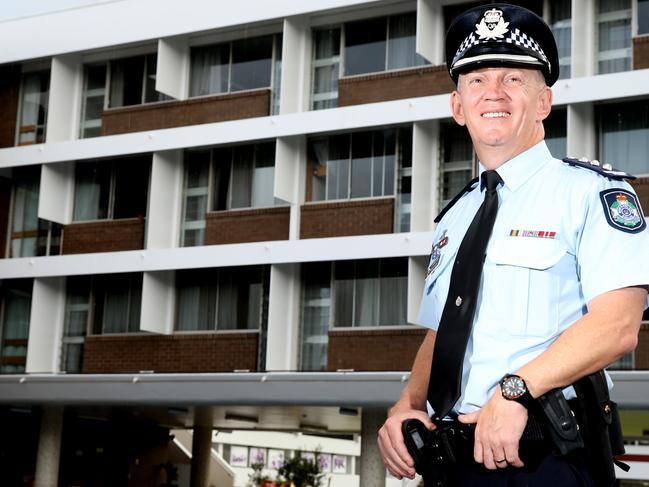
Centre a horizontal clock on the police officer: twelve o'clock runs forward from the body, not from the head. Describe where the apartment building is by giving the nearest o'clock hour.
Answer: The apartment building is roughly at 4 o'clock from the police officer.

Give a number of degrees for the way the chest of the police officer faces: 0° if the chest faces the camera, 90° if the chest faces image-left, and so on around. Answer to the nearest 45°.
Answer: approximately 45°
